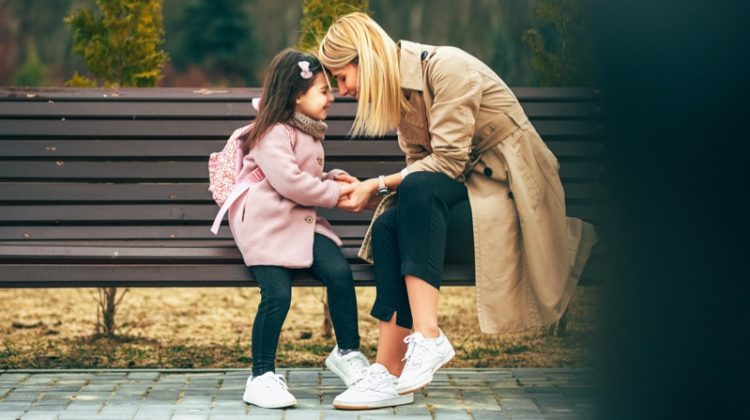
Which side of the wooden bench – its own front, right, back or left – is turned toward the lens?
front

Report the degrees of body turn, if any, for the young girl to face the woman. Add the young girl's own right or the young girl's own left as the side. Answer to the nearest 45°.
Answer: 0° — they already face them

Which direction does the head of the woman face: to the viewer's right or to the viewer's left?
to the viewer's left

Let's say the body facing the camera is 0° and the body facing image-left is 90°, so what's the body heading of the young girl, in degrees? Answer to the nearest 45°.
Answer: approximately 270°

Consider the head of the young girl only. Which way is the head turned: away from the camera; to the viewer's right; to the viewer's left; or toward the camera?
to the viewer's right
